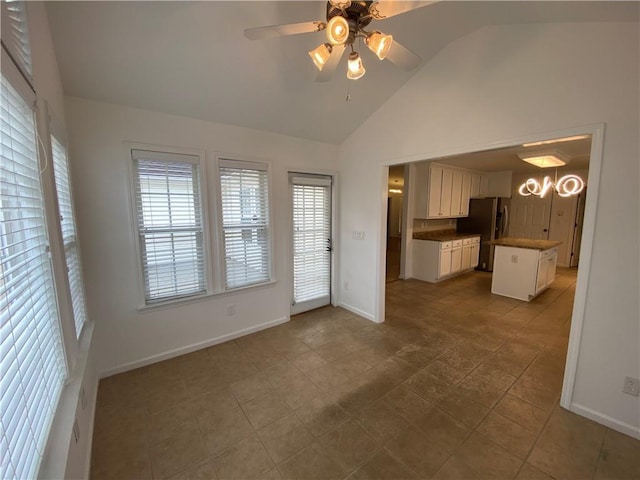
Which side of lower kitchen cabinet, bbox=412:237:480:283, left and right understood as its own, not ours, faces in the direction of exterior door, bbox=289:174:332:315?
right

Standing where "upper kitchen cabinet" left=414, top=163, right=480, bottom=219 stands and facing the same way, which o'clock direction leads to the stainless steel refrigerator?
The stainless steel refrigerator is roughly at 9 o'clock from the upper kitchen cabinet.

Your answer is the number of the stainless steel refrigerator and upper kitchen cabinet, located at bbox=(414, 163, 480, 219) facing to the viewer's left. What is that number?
0

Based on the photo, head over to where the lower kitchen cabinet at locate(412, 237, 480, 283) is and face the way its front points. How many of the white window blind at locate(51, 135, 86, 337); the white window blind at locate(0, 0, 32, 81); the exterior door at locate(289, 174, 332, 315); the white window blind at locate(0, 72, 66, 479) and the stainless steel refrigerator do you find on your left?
1

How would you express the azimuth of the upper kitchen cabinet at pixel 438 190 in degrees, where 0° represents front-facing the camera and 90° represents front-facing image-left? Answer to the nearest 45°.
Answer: approximately 315°

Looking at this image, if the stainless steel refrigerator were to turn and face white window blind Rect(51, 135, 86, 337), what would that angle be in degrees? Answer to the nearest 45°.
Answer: approximately 45° to its right

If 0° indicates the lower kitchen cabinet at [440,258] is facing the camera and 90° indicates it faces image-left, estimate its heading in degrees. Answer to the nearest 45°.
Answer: approximately 315°

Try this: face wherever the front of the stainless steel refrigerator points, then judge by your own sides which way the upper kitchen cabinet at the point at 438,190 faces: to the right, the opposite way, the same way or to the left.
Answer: the same way

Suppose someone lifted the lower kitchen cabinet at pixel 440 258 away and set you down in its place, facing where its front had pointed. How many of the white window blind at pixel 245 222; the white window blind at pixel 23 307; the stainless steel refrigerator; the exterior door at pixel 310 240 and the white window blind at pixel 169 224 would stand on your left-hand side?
1

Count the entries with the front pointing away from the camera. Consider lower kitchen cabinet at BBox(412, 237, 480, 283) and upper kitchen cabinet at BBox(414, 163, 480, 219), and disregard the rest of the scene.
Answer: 0

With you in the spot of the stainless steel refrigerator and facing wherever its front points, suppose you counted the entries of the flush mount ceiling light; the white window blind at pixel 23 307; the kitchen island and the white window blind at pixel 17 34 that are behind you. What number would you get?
0

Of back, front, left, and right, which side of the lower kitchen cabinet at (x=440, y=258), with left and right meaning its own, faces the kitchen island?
front

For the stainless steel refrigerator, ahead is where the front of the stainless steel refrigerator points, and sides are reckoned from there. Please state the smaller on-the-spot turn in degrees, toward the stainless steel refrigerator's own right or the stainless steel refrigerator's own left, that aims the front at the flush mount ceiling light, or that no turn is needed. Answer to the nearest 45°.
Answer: approximately 45° to the stainless steel refrigerator's own right

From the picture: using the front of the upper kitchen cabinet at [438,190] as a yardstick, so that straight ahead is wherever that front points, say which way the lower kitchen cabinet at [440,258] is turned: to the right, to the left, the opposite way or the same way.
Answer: the same way

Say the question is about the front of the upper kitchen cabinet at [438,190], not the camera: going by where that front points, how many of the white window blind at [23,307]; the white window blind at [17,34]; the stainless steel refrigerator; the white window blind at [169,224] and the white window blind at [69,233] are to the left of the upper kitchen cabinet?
1

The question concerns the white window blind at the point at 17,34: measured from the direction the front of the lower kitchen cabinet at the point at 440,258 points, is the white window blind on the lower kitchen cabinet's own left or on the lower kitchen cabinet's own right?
on the lower kitchen cabinet's own right

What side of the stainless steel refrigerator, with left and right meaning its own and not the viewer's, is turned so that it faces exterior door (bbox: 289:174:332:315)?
right
